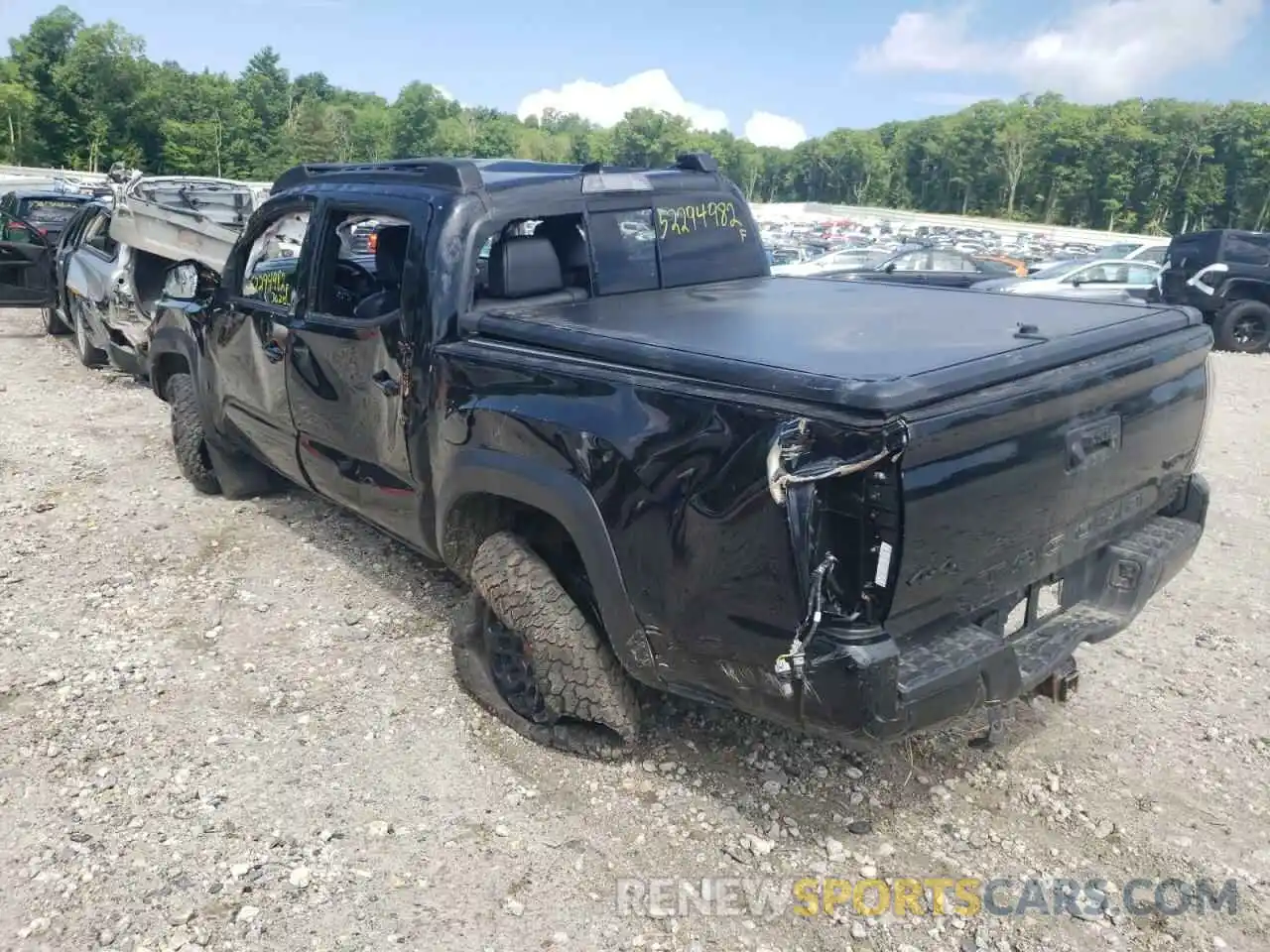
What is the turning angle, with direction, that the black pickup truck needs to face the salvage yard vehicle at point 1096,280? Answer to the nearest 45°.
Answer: approximately 90° to its right

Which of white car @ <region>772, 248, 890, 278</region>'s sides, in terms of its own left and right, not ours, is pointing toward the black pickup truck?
left

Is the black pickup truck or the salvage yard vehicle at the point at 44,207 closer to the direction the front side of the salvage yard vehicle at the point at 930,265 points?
the salvage yard vehicle

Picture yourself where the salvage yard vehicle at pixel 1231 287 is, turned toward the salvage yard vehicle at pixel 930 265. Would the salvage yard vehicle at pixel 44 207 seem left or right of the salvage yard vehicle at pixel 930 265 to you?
left

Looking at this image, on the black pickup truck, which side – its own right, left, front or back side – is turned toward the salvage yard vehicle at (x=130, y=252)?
front

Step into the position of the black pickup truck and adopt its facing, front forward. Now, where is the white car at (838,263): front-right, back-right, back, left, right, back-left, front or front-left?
front-right

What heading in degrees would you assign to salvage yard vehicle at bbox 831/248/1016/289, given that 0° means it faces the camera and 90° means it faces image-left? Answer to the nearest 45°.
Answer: approximately 90°

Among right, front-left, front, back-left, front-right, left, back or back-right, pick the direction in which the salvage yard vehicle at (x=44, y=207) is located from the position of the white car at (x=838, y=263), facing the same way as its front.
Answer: front-left

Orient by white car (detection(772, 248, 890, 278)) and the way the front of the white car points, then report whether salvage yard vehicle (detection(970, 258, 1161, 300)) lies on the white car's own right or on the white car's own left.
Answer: on the white car's own left

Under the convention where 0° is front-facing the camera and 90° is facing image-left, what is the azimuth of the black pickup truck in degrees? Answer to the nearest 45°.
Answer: approximately 135°

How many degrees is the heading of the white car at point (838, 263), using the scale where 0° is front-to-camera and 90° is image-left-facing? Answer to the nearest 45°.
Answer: approximately 90°
